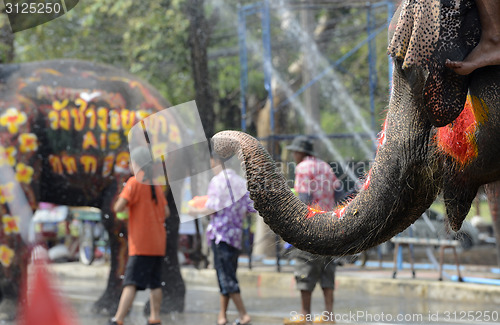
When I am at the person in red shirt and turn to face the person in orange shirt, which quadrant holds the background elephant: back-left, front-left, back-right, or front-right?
front-right

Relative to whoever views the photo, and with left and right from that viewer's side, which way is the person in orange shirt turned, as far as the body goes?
facing away from the viewer and to the left of the viewer

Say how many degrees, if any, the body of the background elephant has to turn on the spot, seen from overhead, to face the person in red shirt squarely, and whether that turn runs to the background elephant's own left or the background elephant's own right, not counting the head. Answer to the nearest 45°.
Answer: approximately 135° to the background elephant's own left

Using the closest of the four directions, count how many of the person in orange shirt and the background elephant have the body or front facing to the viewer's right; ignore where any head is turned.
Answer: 0

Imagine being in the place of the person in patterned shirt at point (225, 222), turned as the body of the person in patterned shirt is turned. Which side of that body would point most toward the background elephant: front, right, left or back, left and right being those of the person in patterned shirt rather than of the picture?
front

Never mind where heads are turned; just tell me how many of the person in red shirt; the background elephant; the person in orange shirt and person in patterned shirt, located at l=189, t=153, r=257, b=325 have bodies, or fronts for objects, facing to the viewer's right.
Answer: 0

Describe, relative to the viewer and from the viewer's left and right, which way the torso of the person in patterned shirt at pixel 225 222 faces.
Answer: facing away from the viewer and to the left of the viewer

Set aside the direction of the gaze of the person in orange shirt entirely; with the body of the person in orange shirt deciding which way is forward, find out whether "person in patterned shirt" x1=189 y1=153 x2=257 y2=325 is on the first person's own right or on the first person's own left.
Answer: on the first person's own right
